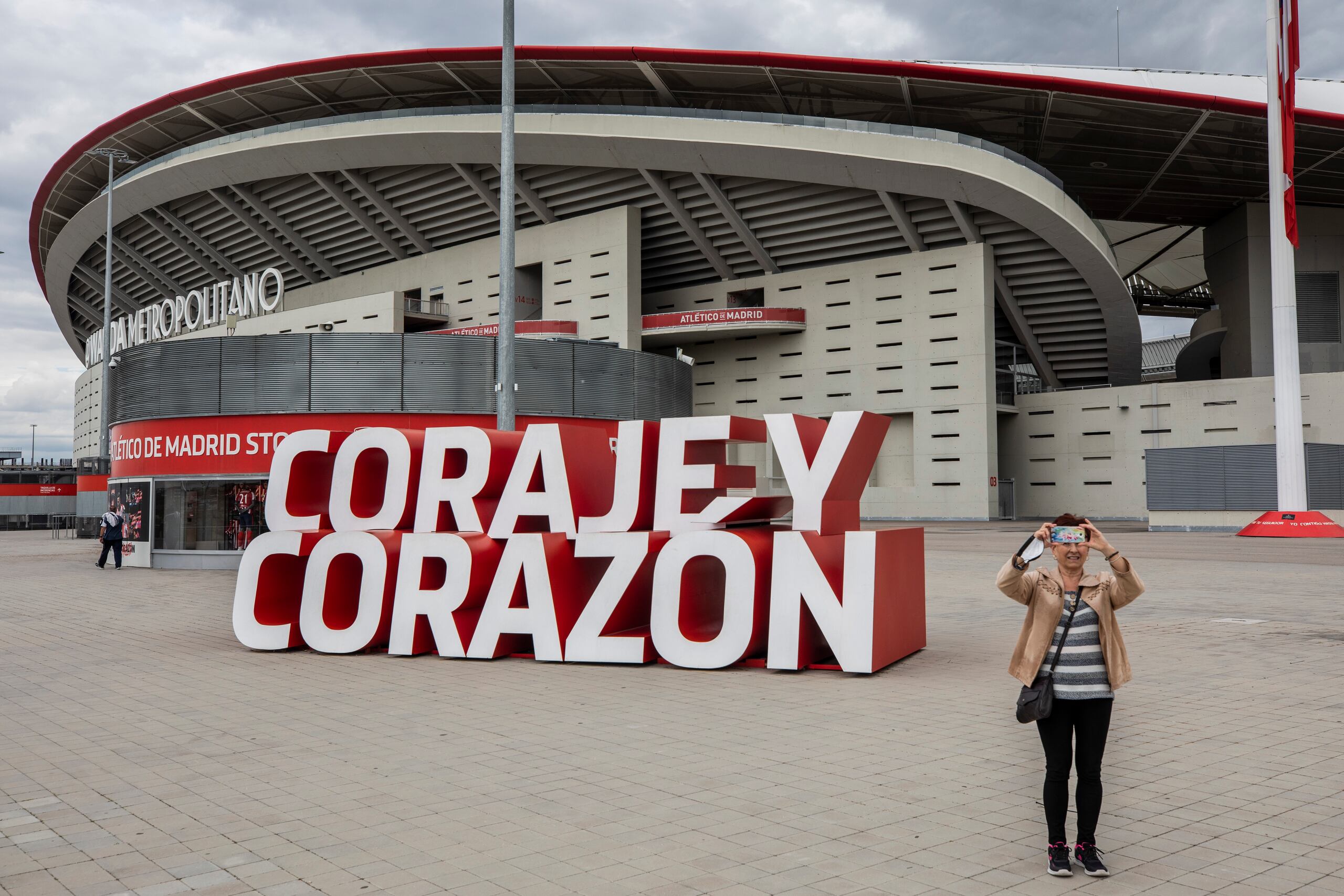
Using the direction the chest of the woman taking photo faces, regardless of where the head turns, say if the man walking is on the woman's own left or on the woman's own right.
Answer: on the woman's own right

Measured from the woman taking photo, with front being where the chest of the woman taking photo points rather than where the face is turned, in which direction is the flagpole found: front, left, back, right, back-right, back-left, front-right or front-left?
back

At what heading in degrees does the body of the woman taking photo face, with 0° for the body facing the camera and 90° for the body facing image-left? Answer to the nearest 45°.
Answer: approximately 0°
